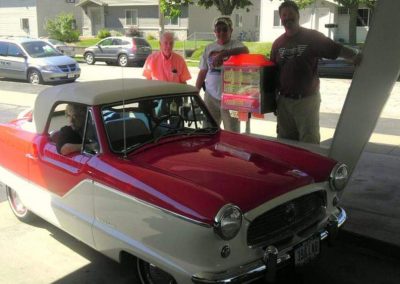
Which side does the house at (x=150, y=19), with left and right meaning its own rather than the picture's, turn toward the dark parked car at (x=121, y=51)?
front

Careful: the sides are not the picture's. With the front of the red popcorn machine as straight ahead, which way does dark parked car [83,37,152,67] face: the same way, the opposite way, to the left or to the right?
to the right

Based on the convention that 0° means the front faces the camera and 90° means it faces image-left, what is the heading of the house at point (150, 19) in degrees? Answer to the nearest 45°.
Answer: approximately 0°

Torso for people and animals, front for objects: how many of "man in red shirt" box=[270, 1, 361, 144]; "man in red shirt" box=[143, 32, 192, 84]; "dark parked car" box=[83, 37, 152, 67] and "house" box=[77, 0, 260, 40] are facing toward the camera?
3

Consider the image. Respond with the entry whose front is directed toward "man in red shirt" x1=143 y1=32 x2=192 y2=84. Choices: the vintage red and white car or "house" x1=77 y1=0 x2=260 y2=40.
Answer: the house

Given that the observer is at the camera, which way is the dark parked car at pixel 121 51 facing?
facing away from the viewer and to the left of the viewer

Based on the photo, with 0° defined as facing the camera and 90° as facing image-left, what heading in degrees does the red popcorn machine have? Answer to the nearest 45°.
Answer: approximately 45°

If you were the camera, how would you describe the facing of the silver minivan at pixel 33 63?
facing the viewer and to the right of the viewer

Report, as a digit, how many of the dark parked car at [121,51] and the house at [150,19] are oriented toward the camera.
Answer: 1

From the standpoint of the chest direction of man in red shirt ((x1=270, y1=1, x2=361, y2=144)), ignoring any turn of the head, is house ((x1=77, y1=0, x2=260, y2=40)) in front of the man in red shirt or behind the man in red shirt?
behind

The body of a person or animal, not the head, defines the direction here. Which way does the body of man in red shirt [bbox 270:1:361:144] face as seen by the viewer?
toward the camera

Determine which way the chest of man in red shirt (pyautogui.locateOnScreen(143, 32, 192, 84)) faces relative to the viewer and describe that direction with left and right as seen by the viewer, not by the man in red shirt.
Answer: facing the viewer

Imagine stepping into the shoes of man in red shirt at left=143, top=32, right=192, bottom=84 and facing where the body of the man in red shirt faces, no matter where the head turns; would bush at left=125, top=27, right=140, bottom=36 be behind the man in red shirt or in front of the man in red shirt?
behind

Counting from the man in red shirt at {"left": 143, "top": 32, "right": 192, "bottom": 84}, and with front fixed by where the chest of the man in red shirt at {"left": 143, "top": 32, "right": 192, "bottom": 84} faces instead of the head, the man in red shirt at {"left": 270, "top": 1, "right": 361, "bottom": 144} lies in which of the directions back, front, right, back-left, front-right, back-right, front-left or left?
front-left

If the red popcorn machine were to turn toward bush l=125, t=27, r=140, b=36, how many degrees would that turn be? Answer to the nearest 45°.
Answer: approximately 135° to its right

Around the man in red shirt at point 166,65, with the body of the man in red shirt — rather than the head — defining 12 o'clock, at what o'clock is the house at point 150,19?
The house is roughly at 6 o'clock from the man in red shirt.

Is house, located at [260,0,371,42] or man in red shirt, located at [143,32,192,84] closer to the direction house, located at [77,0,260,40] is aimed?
the man in red shirt

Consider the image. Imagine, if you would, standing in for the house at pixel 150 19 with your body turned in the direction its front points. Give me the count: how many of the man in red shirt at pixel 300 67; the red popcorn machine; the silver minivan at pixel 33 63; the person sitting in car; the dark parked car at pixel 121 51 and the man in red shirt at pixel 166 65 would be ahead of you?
6
